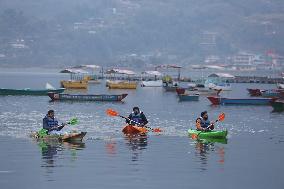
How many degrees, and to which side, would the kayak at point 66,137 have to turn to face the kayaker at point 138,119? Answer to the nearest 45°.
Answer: approximately 45° to its left

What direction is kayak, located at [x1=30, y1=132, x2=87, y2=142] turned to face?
to the viewer's right

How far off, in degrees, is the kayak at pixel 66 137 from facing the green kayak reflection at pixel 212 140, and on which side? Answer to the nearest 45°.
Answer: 0° — it already faces it
